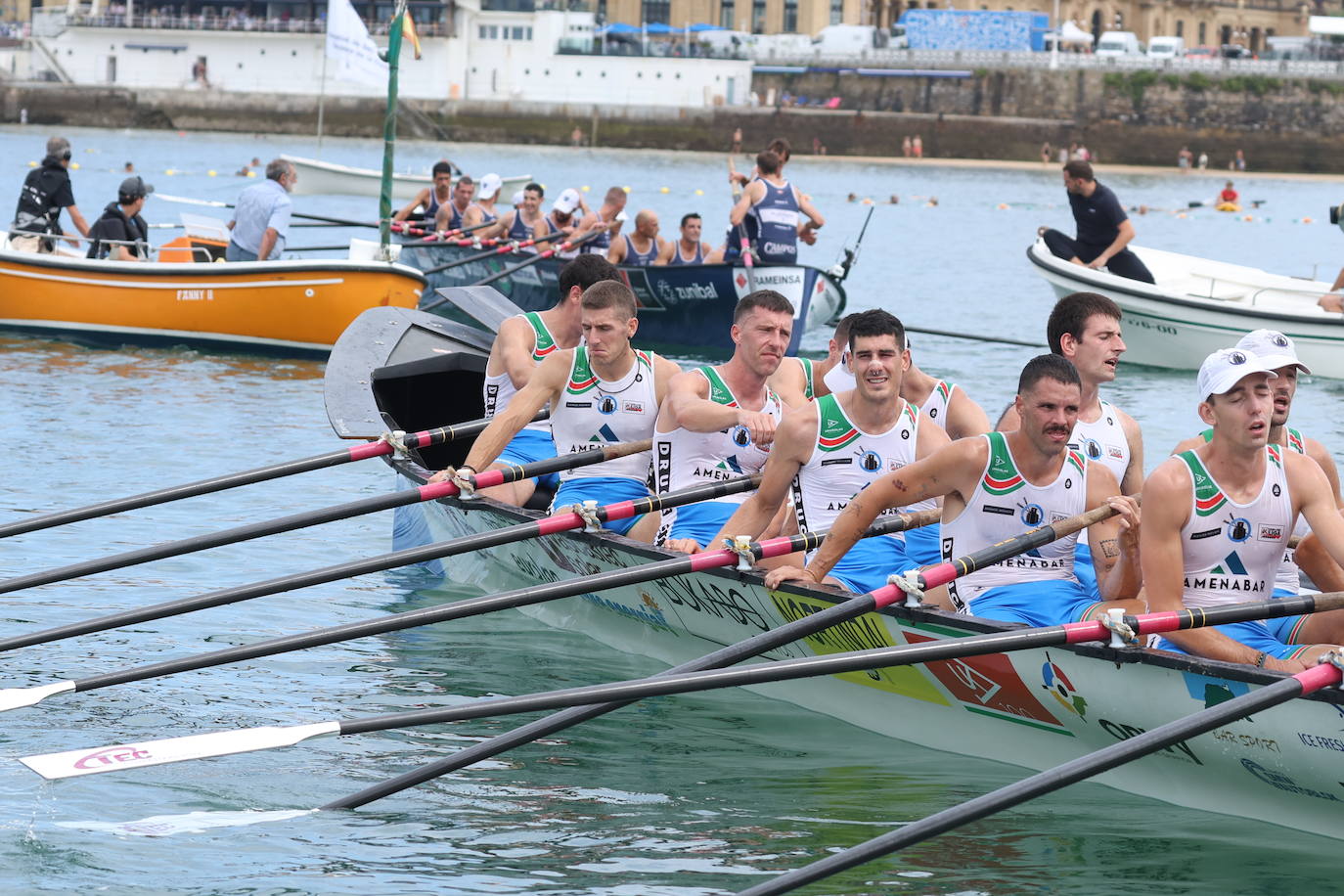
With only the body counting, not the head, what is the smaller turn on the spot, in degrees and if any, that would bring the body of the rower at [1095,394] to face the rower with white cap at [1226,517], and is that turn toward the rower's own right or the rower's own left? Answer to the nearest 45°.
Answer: approximately 45° to the rower's own right

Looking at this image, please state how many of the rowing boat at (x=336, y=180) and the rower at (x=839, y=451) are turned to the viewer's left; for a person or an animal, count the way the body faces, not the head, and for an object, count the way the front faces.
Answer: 1

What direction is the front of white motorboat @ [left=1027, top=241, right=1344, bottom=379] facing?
to the viewer's left

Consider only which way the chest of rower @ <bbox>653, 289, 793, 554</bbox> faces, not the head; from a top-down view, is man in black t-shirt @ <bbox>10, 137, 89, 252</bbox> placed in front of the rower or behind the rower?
behind

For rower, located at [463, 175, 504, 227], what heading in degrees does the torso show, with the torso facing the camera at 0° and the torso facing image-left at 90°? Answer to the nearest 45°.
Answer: approximately 315°

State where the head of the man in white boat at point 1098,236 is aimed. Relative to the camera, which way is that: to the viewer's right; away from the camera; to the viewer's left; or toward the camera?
to the viewer's left

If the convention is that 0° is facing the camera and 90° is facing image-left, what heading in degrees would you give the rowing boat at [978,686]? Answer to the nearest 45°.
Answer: approximately 135°

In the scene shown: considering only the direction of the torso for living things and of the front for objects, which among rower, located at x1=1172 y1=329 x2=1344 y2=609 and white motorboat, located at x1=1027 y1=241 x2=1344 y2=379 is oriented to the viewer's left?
the white motorboat

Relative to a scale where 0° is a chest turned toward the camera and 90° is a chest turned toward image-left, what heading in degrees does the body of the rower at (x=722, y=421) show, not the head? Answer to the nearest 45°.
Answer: approximately 315°
